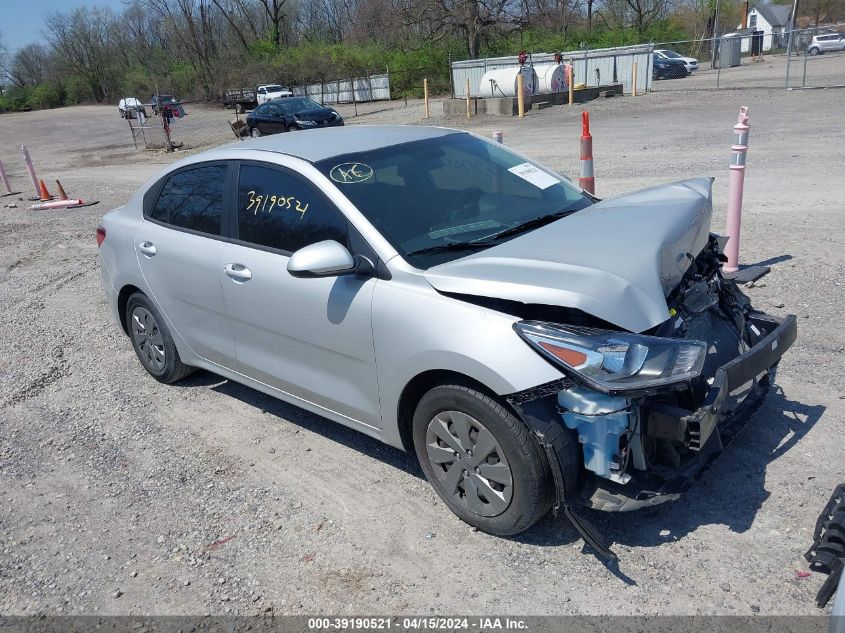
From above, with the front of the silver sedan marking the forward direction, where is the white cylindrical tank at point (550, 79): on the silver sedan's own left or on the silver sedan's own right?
on the silver sedan's own left

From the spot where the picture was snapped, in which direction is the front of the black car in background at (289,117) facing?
facing the viewer and to the right of the viewer

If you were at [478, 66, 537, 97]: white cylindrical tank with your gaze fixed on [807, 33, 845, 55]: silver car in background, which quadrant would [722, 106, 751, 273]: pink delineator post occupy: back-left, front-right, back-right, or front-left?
back-right

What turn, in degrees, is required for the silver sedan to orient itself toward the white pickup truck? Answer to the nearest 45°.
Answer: approximately 135° to its left

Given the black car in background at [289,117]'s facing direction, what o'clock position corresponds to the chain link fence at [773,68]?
The chain link fence is roughly at 10 o'clock from the black car in background.

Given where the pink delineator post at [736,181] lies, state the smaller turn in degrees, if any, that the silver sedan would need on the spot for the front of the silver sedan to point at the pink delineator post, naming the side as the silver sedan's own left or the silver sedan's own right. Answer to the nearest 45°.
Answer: approximately 90° to the silver sedan's own left

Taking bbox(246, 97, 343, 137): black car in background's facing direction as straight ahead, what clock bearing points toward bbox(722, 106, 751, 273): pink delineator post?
The pink delineator post is roughly at 1 o'clock from the black car in background.

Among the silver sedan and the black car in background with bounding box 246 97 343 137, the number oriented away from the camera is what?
0

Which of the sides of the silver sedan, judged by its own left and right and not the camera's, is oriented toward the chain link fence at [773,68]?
left
